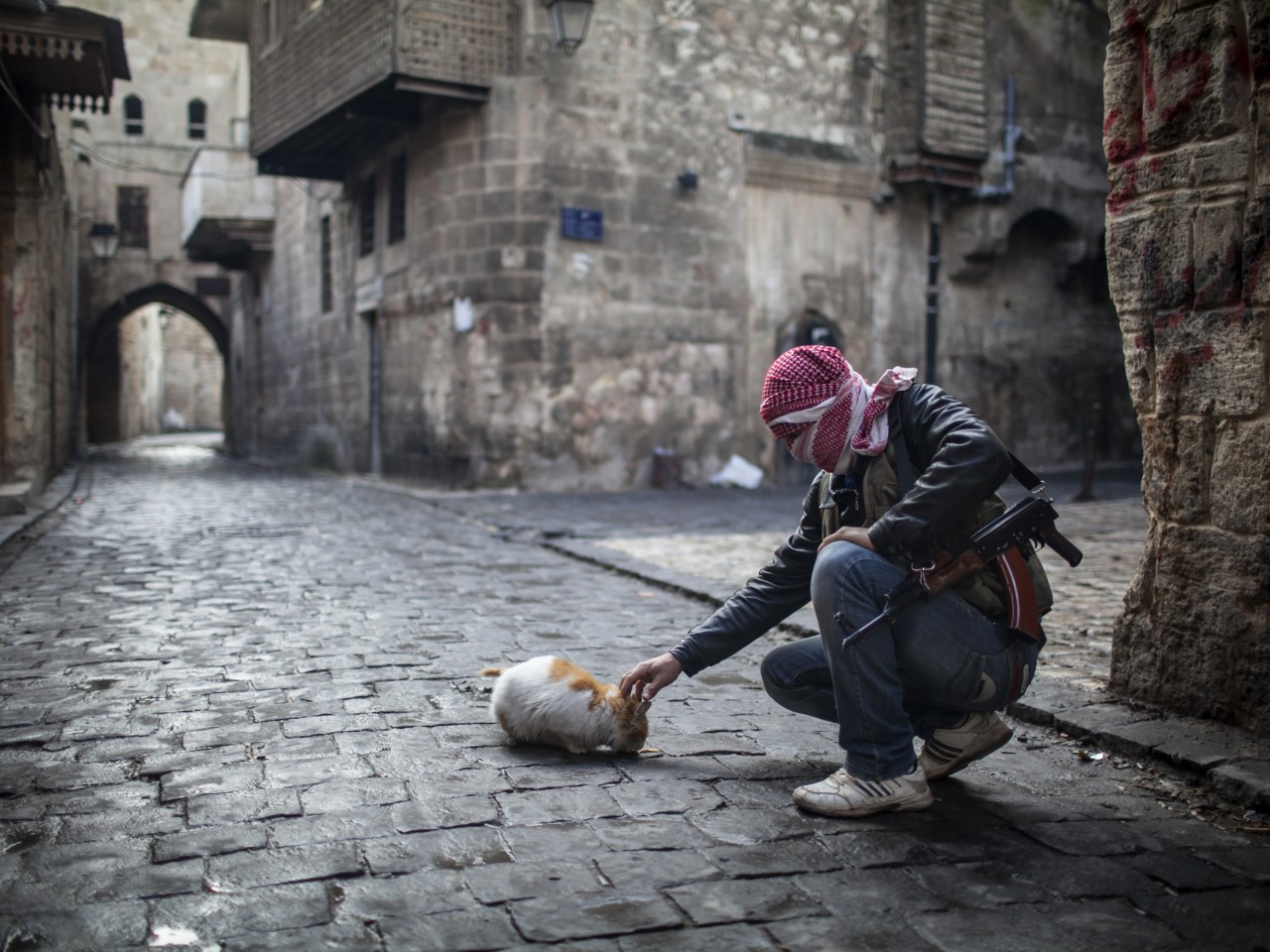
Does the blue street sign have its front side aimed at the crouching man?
yes

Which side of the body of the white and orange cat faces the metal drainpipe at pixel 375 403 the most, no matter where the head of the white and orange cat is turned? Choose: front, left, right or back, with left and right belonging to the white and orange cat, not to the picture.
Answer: left

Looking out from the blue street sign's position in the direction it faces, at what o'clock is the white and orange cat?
The white and orange cat is roughly at 12 o'clock from the blue street sign.

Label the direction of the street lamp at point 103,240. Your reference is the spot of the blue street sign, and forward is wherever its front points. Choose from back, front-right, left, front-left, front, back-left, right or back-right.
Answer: back-right

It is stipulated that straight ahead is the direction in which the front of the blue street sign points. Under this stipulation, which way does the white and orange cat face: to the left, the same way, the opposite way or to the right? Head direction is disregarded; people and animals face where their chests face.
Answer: to the left

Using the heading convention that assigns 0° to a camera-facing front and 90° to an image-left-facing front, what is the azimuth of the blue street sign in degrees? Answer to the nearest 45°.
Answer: approximately 0°

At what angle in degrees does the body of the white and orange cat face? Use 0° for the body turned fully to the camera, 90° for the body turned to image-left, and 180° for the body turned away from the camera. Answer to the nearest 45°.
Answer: approximately 270°

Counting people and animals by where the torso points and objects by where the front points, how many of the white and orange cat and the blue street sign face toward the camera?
1

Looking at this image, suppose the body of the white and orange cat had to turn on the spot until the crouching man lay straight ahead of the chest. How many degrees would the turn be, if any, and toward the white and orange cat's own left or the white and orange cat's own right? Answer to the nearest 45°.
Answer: approximately 45° to the white and orange cat's own right

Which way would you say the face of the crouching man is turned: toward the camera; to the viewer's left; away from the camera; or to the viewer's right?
to the viewer's left

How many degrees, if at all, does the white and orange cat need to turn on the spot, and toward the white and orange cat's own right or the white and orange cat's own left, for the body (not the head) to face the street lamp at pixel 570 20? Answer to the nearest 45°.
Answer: approximately 90° to the white and orange cat's own left

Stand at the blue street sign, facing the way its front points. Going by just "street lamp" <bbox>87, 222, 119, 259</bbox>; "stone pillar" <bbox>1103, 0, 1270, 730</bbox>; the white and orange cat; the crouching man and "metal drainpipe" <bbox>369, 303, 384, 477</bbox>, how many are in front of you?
3

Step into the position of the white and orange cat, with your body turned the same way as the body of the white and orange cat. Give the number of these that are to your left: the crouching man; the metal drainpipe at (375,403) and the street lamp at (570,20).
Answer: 2
